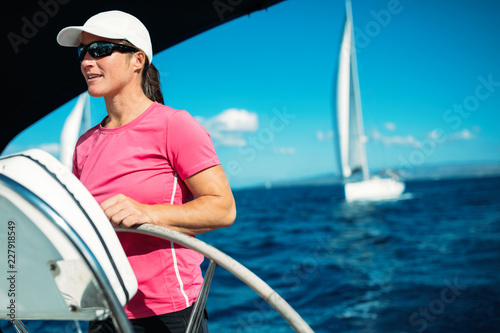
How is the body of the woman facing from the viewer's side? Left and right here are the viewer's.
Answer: facing the viewer and to the left of the viewer

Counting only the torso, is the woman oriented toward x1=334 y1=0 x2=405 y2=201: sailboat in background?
no
